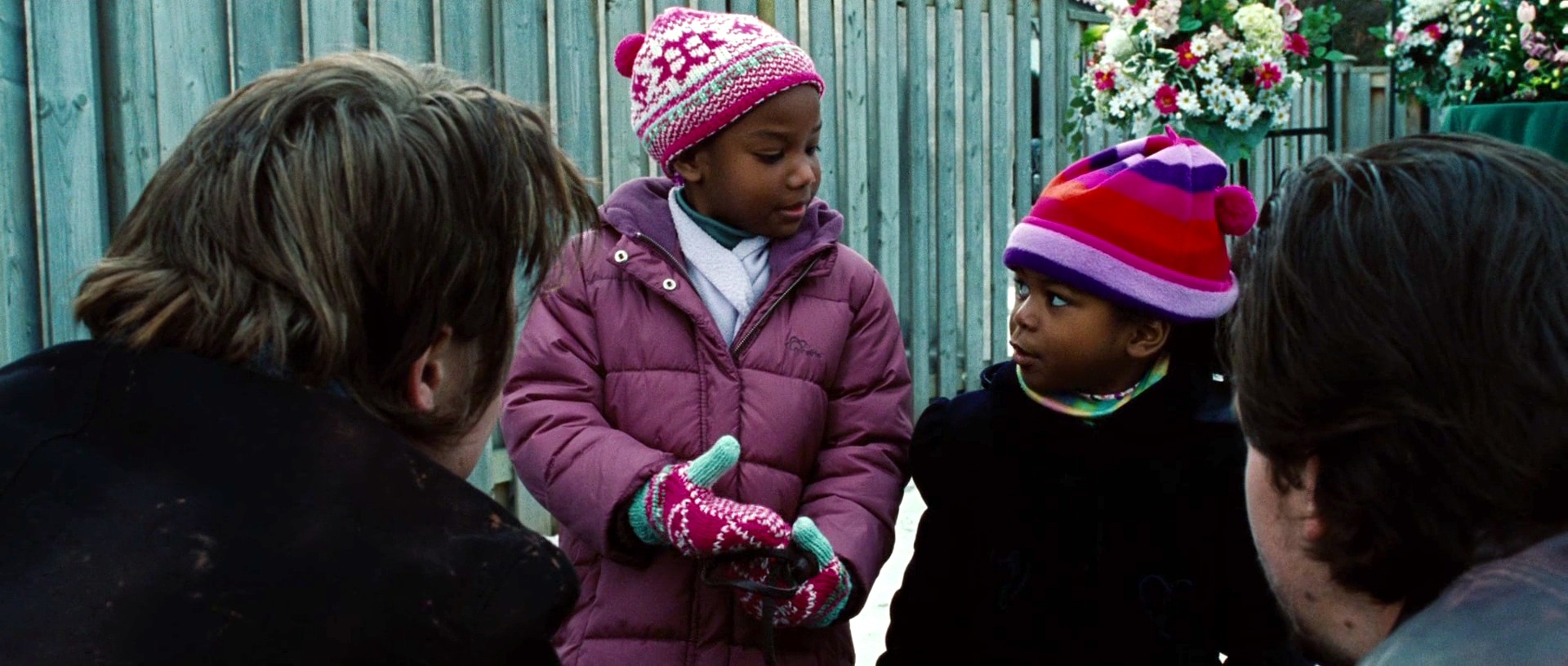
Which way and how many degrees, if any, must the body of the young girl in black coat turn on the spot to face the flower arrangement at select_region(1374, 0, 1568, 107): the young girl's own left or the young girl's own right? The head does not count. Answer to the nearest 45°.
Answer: approximately 180°

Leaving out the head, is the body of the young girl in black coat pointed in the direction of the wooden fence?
no

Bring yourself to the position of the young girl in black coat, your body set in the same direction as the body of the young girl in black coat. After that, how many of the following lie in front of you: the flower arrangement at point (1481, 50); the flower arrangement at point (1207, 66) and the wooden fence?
0

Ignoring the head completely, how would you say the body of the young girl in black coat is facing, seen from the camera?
toward the camera

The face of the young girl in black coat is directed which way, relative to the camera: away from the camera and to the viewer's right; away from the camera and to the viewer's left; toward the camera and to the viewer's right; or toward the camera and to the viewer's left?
toward the camera and to the viewer's left

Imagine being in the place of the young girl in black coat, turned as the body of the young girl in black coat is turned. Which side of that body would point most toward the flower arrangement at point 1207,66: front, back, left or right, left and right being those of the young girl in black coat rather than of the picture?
back
